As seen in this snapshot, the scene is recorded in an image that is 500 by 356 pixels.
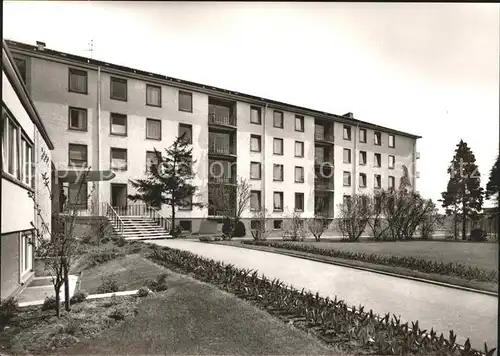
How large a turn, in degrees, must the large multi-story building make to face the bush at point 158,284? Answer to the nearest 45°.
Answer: approximately 45° to its right

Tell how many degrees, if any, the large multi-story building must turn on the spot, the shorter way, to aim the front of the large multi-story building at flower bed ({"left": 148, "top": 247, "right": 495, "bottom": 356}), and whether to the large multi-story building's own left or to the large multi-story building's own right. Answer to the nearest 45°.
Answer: approximately 45° to the large multi-story building's own right

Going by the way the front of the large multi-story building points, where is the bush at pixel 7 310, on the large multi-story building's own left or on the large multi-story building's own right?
on the large multi-story building's own right

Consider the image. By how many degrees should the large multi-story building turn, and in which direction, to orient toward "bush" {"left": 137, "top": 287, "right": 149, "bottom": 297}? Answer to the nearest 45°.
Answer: approximately 45° to its right

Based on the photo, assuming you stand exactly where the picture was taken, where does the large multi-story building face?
facing the viewer and to the right of the viewer

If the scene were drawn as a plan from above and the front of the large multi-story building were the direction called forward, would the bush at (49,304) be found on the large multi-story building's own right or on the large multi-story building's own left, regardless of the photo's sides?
on the large multi-story building's own right
